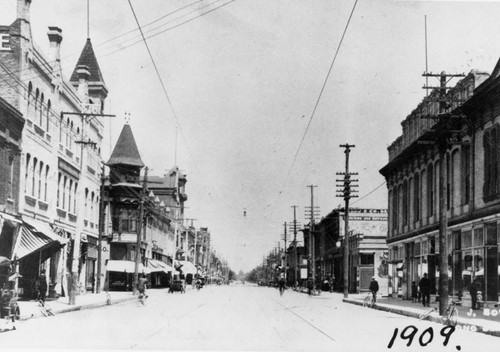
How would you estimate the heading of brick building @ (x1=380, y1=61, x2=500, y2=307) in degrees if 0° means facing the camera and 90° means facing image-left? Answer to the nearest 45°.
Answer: approximately 45°

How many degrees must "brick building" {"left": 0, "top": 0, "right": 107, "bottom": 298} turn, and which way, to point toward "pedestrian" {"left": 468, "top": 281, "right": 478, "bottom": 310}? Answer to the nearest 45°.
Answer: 0° — it already faces them

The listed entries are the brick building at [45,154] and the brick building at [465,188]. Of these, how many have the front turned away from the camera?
0

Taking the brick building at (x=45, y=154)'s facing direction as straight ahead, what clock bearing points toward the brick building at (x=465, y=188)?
the brick building at (x=465, y=188) is roughly at 11 o'clock from the brick building at (x=45, y=154).

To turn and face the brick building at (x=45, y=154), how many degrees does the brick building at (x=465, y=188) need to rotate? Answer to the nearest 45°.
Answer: approximately 45° to its right

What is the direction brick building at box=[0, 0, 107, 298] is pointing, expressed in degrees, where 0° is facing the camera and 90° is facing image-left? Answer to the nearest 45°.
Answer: approximately 315°
